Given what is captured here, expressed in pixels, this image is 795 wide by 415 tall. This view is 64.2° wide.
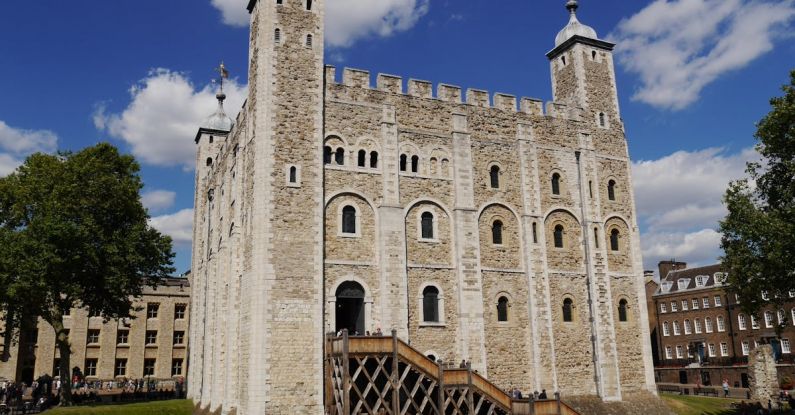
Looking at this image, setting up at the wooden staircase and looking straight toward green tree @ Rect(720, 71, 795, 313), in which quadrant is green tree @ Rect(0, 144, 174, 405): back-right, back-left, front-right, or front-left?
back-left

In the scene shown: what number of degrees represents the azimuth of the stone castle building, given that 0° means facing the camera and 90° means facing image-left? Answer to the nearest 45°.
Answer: approximately 315°

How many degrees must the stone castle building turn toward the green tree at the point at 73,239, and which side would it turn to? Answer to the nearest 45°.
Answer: approximately 135° to its right
